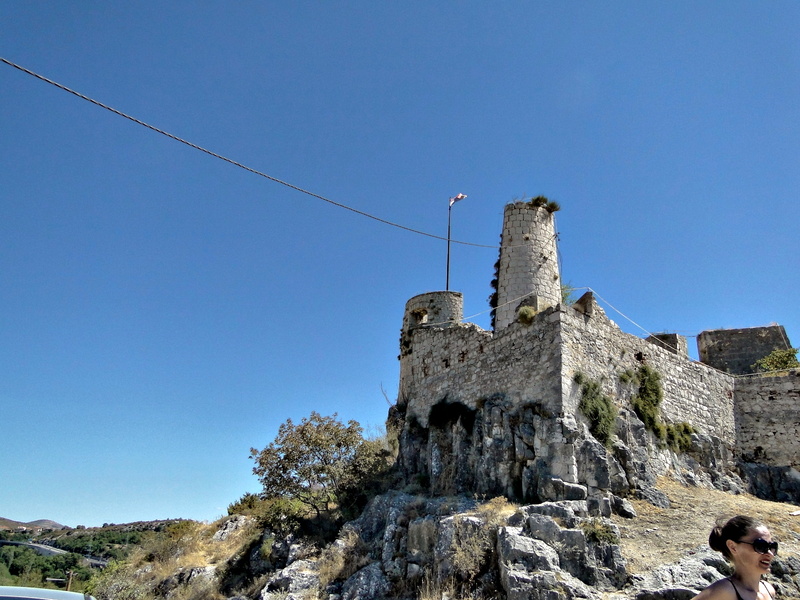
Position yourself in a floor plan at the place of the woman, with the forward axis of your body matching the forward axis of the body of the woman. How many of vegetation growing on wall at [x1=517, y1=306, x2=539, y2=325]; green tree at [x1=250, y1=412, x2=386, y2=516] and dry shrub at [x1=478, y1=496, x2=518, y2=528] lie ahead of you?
0

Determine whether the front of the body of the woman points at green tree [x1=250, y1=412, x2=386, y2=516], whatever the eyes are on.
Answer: no

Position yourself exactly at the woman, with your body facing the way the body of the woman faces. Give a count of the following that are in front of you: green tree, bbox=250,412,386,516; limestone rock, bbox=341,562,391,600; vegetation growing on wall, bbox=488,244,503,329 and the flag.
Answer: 0

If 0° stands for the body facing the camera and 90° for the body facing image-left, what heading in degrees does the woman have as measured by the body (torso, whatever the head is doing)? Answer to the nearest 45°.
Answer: approximately 315°

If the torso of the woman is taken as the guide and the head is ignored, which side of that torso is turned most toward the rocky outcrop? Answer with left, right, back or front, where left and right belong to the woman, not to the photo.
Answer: back

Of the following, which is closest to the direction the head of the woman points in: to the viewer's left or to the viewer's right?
to the viewer's right

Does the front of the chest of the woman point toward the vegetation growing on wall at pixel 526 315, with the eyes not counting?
no

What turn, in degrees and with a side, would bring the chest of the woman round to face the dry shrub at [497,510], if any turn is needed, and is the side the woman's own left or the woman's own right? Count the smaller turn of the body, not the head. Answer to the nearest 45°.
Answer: approximately 180°

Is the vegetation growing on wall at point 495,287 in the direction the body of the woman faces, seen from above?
no
